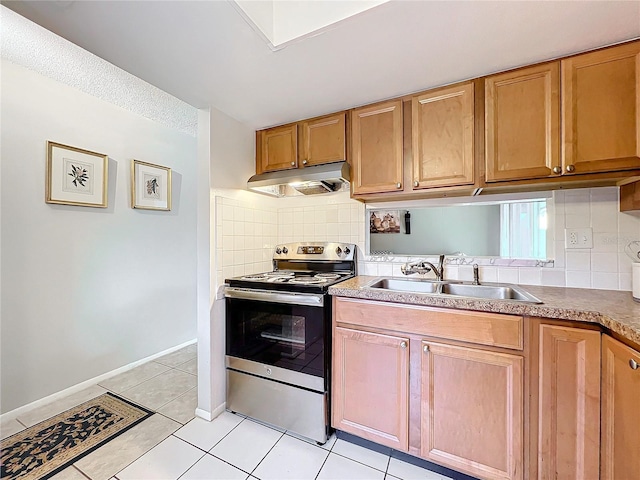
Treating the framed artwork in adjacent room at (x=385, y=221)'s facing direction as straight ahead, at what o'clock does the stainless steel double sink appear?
The stainless steel double sink is roughly at 10 o'clock from the framed artwork in adjacent room.

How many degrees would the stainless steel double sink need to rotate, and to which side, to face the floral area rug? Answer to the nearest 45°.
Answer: approximately 45° to its right

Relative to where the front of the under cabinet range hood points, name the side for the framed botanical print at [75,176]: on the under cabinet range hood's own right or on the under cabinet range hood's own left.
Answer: on the under cabinet range hood's own right

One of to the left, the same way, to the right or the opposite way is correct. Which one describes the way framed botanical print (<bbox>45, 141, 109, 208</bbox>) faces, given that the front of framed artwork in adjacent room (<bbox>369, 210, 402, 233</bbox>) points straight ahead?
to the left

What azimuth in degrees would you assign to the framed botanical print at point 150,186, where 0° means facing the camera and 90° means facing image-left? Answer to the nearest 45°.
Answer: approximately 315°

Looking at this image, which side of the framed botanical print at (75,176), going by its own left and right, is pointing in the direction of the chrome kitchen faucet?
front

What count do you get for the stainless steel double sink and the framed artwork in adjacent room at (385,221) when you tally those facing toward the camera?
2

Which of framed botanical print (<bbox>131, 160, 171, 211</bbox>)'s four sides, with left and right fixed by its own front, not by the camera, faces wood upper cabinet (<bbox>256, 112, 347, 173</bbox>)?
front

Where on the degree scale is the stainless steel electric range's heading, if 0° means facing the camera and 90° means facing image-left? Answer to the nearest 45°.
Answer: approximately 45°

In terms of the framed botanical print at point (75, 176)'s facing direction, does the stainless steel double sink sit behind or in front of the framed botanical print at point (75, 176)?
in front

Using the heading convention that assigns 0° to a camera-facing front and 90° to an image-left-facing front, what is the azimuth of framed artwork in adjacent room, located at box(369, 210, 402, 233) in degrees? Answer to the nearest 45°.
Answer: approximately 0°

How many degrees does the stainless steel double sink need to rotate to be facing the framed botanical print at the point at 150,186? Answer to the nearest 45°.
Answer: approximately 90° to its right

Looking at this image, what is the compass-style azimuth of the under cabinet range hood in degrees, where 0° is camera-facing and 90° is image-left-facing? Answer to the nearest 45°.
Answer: approximately 45°

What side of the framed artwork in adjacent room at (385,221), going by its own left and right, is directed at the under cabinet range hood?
front
